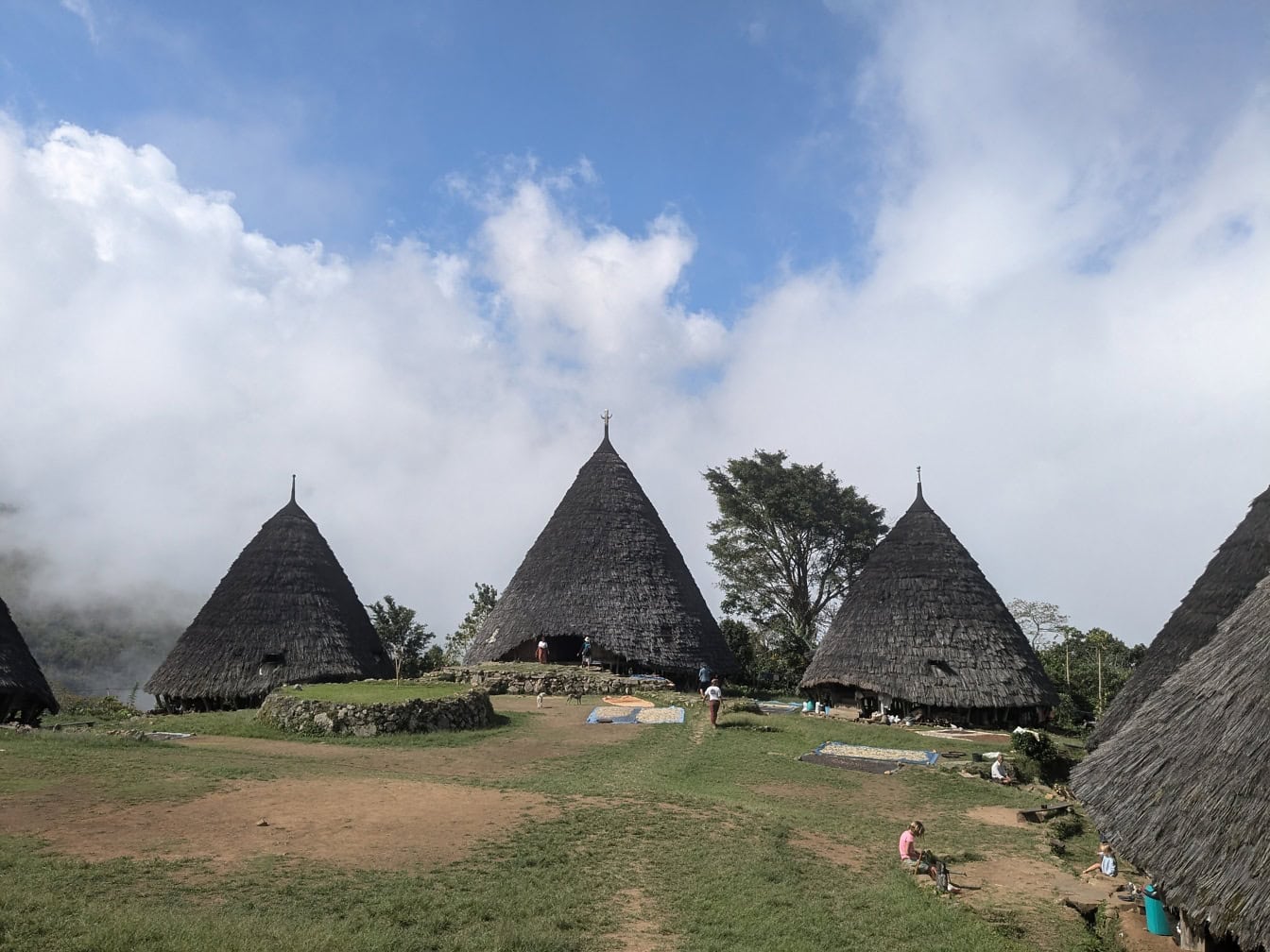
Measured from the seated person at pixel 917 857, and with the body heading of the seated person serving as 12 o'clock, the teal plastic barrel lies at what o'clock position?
The teal plastic barrel is roughly at 1 o'clock from the seated person.

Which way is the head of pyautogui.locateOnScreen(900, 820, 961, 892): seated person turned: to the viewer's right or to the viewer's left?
to the viewer's right

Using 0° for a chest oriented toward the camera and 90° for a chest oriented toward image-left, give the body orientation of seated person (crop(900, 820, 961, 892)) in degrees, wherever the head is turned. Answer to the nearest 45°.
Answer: approximately 270°

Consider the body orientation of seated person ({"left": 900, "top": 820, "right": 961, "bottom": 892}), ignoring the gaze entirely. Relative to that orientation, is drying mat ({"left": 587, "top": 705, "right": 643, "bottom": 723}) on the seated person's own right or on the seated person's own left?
on the seated person's own left

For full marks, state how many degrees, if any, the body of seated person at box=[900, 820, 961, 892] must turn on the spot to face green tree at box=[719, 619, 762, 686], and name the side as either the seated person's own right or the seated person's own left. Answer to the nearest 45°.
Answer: approximately 90° to the seated person's own left

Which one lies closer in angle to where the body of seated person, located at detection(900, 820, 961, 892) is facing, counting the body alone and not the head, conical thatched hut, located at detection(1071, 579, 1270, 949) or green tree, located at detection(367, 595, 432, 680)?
the conical thatched hut

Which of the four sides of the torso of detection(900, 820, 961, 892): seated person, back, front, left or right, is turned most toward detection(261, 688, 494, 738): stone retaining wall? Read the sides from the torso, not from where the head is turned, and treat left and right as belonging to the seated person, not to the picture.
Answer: back

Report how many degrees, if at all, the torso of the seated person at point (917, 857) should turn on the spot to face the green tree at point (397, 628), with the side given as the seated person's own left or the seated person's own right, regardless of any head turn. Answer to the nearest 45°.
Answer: approximately 135° to the seated person's own left

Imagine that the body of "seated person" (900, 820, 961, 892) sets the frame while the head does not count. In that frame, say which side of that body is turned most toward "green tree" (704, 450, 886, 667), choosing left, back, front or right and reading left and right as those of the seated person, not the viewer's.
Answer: left

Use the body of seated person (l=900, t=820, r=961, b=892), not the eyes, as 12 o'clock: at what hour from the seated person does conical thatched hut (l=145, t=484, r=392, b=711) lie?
The conical thatched hut is roughly at 7 o'clock from the seated person.

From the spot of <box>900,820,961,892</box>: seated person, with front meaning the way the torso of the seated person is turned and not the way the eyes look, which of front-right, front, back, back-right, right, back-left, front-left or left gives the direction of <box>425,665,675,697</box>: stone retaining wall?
back-left

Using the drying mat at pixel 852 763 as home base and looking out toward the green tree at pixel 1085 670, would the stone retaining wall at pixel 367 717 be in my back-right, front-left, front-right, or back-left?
back-left

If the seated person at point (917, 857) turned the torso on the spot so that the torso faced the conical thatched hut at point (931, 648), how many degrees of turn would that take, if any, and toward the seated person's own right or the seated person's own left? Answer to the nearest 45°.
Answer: approximately 90° to the seated person's own left

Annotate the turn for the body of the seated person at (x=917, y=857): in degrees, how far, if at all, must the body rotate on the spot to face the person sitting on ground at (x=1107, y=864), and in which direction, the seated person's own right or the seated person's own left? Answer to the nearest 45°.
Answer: approximately 45° to the seated person's own left

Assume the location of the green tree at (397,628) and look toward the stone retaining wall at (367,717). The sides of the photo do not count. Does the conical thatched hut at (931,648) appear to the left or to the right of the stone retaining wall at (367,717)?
left

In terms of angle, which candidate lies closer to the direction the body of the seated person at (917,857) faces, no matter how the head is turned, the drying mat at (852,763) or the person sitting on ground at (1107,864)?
the person sitting on ground
